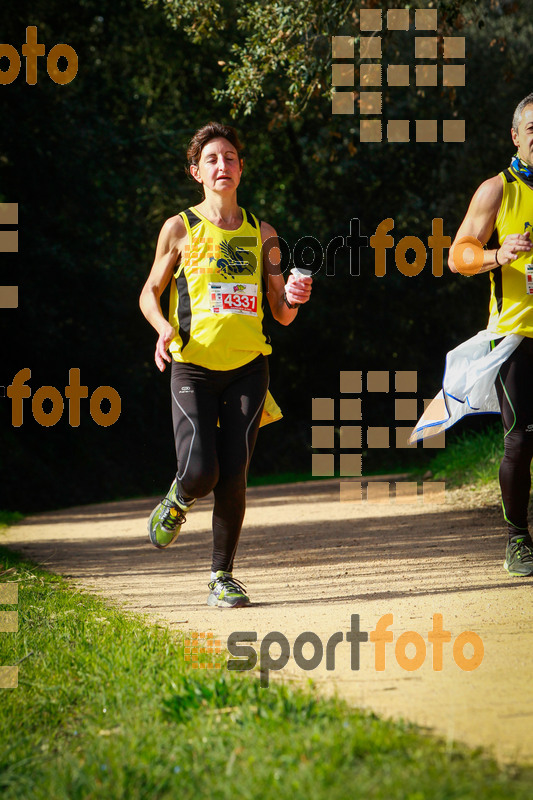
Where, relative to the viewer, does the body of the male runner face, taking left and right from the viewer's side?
facing the viewer and to the right of the viewer
